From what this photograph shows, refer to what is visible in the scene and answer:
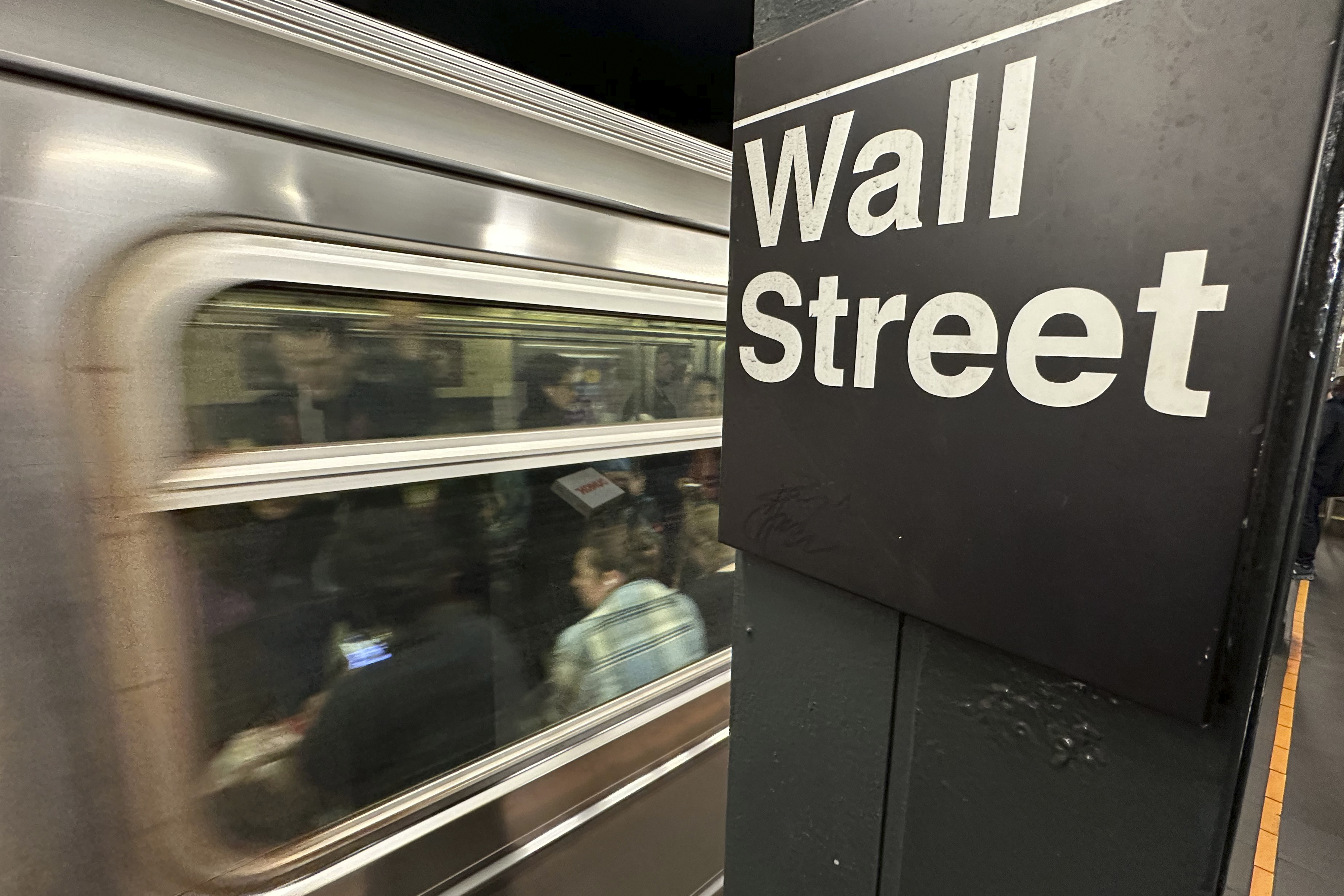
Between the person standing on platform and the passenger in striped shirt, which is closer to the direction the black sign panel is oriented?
the passenger in striped shirt

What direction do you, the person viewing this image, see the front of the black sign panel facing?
facing the viewer and to the left of the viewer

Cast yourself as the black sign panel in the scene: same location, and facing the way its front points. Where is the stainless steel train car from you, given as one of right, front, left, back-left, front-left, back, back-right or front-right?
front-right

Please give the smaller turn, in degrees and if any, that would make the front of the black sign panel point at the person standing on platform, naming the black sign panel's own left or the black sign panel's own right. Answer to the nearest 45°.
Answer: approximately 135° to the black sign panel's own right

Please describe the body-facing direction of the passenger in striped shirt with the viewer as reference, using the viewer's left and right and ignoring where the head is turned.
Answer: facing away from the viewer and to the left of the viewer

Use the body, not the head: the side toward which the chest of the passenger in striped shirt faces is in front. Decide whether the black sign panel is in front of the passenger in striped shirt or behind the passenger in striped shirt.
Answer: behind

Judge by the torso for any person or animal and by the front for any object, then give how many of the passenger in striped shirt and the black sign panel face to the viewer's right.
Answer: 0
